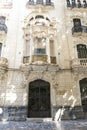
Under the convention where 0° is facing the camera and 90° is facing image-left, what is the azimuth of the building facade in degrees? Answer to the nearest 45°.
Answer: approximately 0°
